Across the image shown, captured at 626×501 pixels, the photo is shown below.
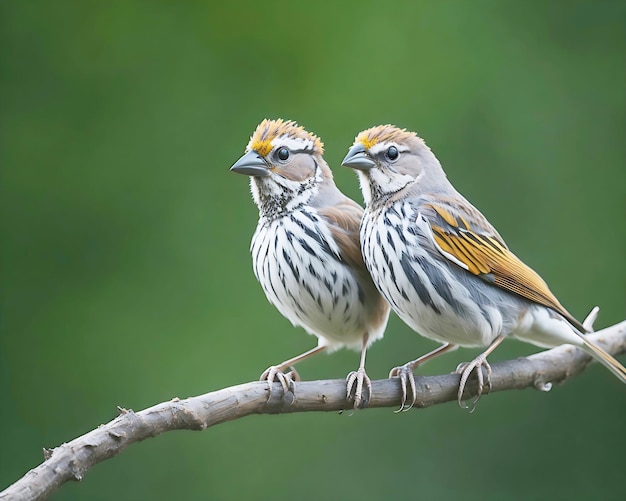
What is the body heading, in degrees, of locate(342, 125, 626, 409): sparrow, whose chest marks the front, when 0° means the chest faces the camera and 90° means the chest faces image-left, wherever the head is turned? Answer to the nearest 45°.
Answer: approximately 90°

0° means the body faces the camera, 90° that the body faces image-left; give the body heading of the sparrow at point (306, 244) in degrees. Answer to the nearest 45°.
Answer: approximately 45°
